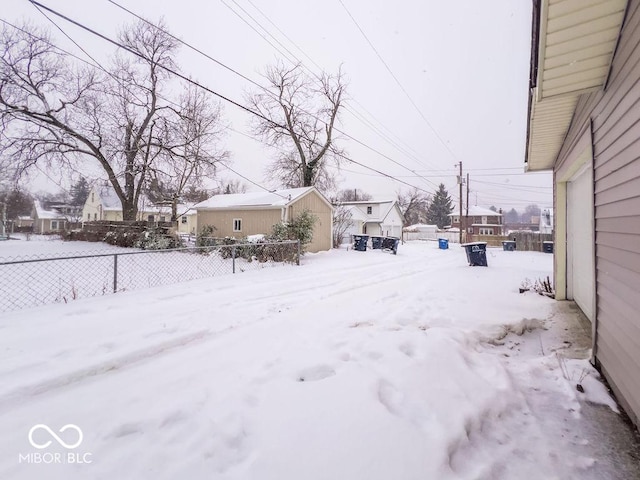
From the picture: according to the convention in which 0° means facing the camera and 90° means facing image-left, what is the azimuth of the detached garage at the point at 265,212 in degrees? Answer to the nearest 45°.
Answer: approximately 315°

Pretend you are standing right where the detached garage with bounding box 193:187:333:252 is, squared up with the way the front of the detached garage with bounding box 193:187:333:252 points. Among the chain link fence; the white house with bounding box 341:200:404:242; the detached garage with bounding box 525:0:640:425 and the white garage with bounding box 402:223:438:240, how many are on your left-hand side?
2

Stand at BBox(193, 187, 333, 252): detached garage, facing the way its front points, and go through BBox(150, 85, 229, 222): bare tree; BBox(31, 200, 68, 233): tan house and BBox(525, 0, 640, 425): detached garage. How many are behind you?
2

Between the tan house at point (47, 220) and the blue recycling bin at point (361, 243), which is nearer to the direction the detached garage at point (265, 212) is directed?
the blue recycling bin

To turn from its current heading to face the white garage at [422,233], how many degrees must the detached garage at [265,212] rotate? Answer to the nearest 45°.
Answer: approximately 90° to its left

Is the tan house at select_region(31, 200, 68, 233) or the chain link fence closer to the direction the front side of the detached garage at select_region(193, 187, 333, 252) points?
the chain link fence

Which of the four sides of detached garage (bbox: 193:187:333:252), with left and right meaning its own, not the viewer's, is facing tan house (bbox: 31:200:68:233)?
back

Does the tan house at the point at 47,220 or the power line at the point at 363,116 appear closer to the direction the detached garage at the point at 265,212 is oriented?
the power line

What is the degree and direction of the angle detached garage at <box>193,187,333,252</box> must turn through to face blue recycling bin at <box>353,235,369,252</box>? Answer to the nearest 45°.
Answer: approximately 45° to its left

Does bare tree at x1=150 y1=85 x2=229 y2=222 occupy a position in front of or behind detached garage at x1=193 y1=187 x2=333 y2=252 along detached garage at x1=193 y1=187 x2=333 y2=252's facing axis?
behind

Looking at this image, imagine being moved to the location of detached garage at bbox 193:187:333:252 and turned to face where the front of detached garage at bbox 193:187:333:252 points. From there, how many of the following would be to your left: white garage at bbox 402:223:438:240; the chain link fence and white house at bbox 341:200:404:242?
2

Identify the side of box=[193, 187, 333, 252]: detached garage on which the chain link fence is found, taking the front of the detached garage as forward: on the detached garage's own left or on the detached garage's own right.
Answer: on the detached garage's own right
